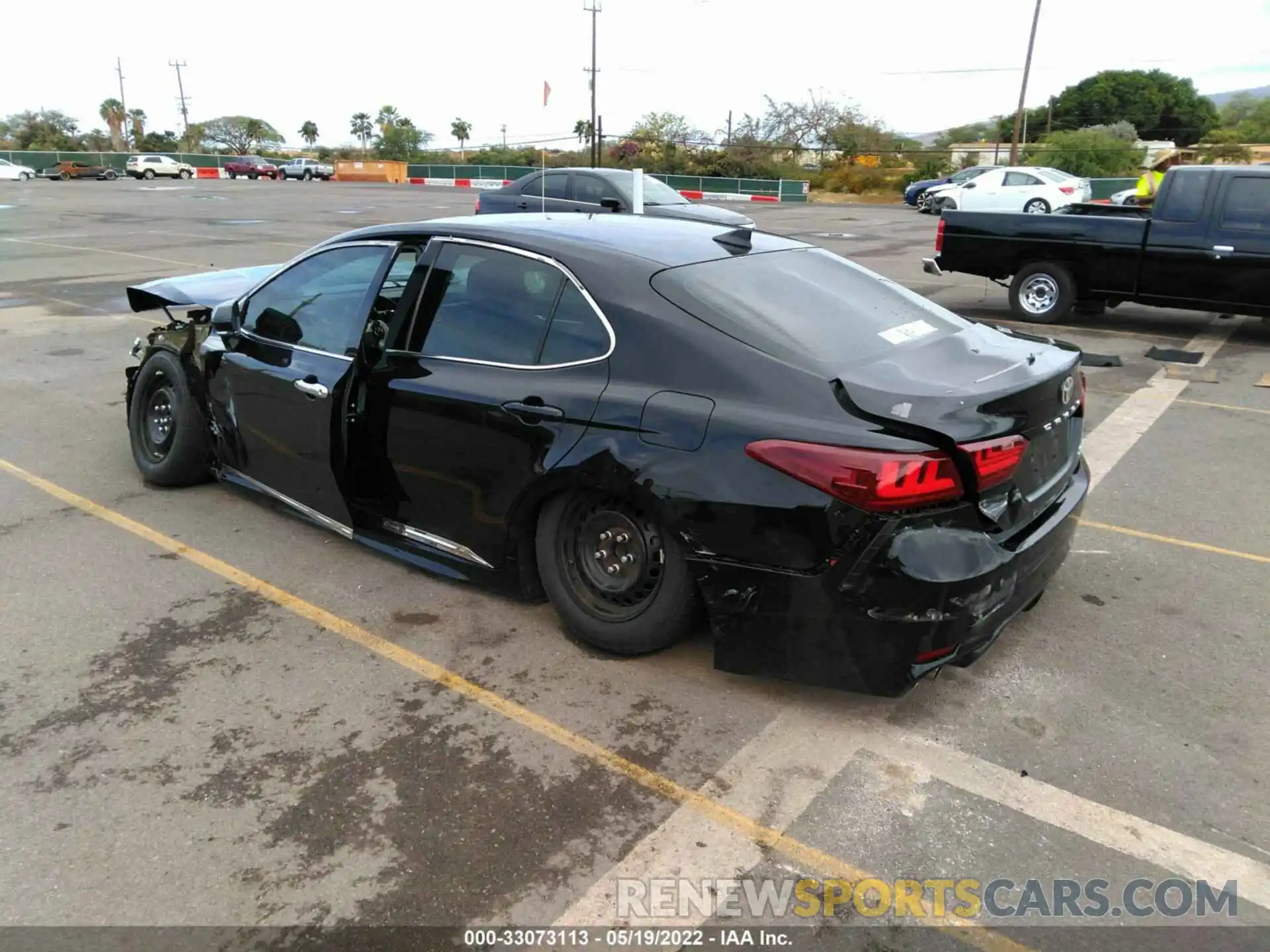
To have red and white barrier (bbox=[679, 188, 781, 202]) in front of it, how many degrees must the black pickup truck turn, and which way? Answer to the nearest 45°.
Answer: approximately 135° to its left

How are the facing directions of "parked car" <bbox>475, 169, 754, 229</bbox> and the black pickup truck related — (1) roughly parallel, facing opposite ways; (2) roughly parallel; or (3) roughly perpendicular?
roughly parallel

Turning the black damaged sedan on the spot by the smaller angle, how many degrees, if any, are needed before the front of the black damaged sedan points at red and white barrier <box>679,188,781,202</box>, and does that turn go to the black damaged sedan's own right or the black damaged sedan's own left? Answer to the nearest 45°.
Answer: approximately 45° to the black damaged sedan's own right

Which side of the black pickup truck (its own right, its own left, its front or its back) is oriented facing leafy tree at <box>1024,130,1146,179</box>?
left

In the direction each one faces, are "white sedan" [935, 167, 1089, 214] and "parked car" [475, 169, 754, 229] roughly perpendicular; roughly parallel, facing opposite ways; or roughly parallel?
roughly parallel, facing opposite ways

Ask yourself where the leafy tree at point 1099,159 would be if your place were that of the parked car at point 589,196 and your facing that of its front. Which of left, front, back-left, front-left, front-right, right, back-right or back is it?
left

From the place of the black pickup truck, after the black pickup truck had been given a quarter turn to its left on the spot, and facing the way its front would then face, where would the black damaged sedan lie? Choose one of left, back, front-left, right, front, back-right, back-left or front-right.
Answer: back

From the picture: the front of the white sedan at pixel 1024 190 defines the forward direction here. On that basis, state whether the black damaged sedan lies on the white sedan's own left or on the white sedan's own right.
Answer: on the white sedan's own left

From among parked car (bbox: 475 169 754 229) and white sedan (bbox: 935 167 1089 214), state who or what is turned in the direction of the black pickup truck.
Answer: the parked car

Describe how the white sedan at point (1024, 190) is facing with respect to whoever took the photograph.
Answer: facing away from the viewer and to the left of the viewer

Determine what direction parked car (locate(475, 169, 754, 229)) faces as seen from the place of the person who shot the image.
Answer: facing the viewer and to the right of the viewer

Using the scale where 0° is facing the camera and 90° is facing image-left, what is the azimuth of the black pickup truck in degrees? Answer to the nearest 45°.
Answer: approximately 270°

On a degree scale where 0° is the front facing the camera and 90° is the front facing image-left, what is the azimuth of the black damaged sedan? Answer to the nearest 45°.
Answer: approximately 135°

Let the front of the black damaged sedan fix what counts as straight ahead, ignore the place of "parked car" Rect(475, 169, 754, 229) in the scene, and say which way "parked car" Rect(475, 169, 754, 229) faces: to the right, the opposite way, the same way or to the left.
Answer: the opposite way

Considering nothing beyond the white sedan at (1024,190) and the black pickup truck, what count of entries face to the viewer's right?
1

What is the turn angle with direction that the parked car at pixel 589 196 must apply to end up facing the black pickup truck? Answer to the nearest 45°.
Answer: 0° — it already faces it

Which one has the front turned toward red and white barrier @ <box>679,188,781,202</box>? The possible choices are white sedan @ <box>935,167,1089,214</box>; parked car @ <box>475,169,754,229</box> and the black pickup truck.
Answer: the white sedan
